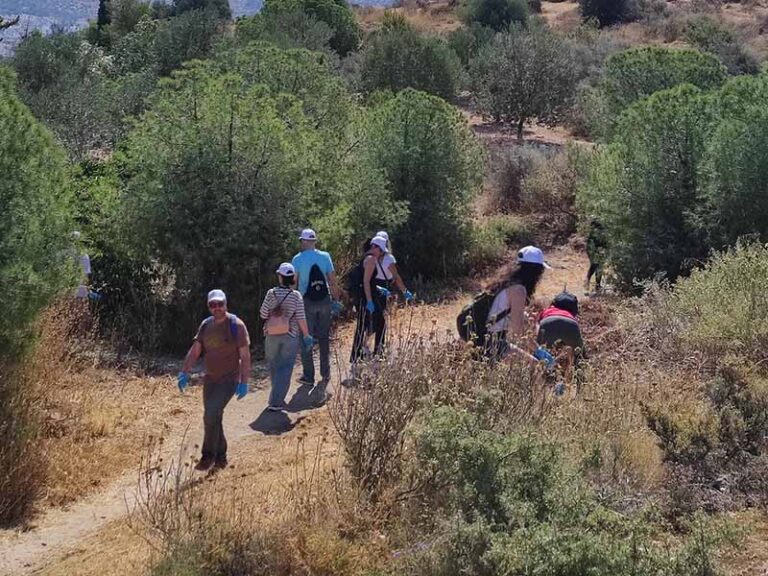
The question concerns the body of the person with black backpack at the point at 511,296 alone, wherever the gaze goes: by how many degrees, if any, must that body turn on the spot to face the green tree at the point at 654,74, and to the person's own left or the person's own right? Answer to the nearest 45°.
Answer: approximately 90° to the person's own left

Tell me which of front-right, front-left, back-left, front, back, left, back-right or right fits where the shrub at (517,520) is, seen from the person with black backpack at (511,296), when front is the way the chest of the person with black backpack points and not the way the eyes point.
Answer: right

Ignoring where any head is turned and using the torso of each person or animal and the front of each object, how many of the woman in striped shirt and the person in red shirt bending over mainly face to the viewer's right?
0

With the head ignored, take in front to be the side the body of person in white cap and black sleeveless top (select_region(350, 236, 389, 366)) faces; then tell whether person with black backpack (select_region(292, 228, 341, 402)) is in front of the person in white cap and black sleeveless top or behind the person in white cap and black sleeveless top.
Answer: behind

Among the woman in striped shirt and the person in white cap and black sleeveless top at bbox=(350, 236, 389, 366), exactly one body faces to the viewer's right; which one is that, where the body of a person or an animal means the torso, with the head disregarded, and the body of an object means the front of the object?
the person in white cap and black sleeveless top

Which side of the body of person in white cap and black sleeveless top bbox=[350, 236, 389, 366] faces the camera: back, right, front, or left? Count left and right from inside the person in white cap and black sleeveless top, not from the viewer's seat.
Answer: right

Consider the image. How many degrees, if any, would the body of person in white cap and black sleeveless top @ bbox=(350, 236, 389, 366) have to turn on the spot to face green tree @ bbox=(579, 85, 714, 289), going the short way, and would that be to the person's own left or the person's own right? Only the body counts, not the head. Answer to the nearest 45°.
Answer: approximately 45° to the person's own left

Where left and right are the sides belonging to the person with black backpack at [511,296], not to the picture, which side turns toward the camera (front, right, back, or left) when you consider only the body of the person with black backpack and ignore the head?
right

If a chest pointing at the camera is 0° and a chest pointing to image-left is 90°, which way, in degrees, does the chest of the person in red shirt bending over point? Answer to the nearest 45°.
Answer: approximately 180°

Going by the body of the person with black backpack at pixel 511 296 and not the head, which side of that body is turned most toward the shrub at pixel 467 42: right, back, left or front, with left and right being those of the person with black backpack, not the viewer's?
left

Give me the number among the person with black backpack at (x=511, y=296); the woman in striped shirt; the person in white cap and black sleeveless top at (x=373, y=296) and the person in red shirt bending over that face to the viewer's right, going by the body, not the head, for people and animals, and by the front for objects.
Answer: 2

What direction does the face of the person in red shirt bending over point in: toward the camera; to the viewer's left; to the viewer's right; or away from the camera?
away from the camera

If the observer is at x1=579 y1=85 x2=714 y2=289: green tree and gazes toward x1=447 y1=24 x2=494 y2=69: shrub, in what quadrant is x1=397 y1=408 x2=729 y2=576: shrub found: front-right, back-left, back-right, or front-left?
back-left

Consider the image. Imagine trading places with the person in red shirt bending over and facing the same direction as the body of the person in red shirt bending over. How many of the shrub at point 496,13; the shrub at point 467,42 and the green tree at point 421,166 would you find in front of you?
3

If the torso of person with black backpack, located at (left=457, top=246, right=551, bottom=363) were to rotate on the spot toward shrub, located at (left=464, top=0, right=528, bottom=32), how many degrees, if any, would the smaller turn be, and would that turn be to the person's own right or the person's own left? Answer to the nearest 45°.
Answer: approximately 90° to the person's own left

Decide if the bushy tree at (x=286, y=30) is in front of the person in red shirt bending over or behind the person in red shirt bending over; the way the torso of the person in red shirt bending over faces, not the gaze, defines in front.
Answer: in front
